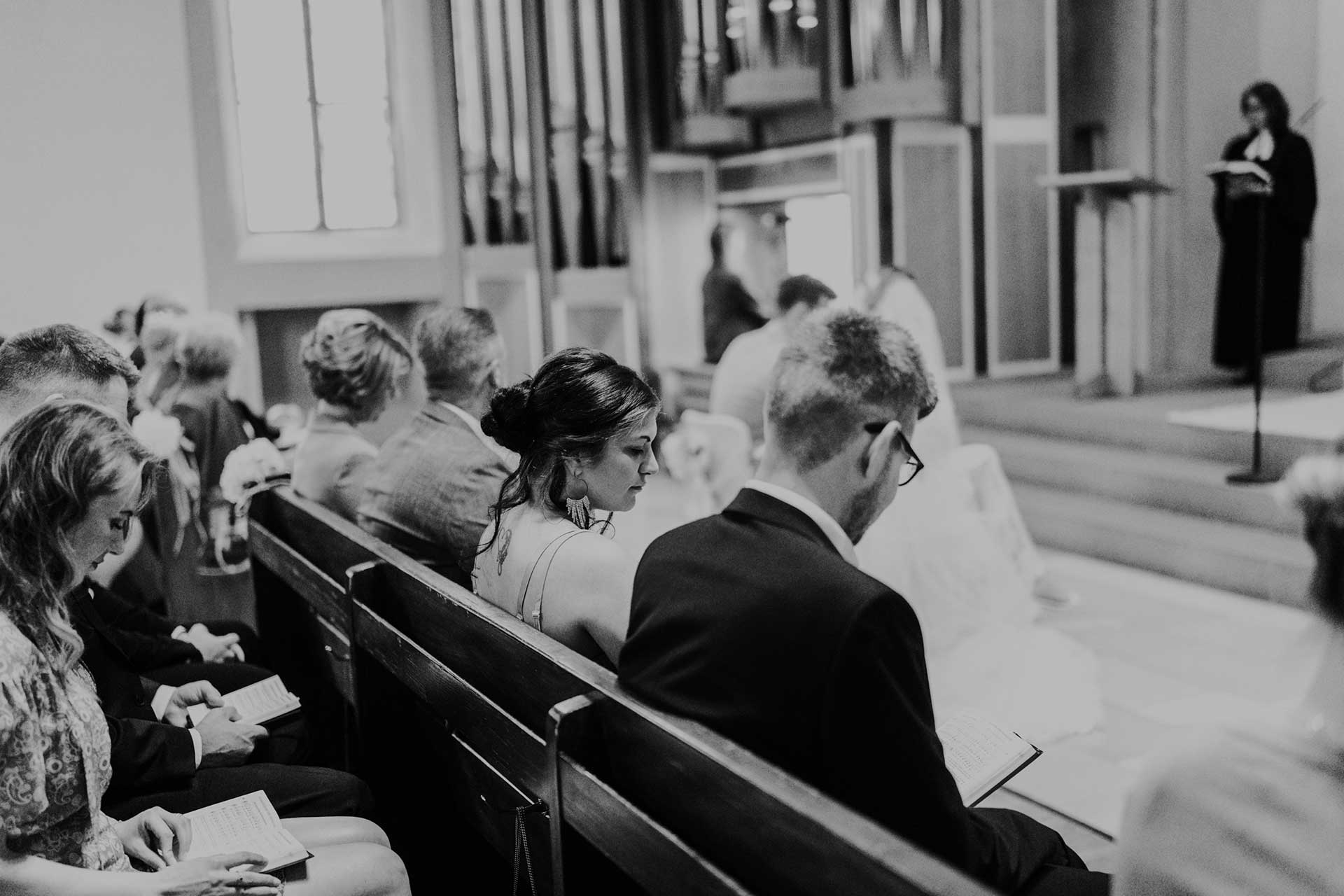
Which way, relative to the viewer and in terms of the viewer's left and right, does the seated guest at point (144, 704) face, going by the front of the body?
facing to the right of the viewer

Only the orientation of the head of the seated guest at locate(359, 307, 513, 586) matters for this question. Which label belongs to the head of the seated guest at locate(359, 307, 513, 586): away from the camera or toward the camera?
away from the camera

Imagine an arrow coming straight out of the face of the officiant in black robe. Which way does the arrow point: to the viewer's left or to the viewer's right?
to the viewer's left

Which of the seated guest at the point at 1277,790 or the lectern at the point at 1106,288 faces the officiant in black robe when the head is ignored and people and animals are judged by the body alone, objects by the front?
the seated guest

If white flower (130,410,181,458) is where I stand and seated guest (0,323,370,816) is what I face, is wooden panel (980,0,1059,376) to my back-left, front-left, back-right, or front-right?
back-left

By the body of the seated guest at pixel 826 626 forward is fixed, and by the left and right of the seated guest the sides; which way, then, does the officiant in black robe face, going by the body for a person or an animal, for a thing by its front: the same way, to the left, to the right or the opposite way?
the opposite way

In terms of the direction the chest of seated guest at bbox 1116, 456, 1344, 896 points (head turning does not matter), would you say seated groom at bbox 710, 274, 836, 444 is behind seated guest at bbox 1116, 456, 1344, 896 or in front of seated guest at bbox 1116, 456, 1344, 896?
in front

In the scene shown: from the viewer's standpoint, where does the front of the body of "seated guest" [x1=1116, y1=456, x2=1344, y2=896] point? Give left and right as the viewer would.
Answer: facing away from the viewer

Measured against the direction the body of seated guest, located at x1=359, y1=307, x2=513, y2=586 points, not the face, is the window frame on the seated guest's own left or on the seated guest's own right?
on the seated guest's own left

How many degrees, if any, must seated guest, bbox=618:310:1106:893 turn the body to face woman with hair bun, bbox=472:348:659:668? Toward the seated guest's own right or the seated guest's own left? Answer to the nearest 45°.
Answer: approximately 90° to the seated guest's own left

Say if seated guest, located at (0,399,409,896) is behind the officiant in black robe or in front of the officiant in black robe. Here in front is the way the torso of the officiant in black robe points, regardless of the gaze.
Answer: in front
